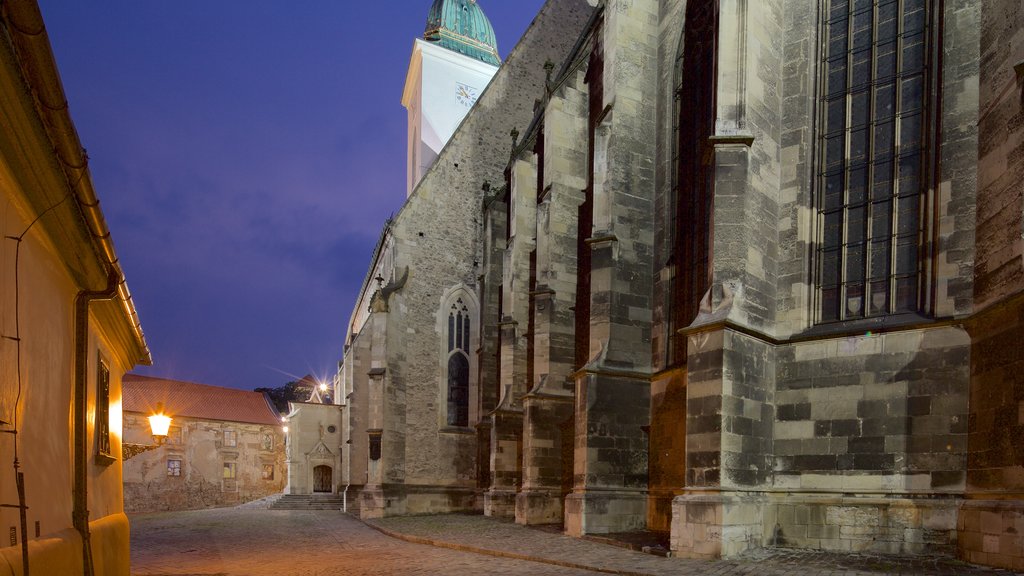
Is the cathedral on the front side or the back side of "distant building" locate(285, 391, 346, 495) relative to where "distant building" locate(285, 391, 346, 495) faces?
on the front side

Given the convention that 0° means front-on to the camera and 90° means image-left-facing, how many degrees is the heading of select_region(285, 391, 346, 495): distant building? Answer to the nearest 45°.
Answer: approximately 0°

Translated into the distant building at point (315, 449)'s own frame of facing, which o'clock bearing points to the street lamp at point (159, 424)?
The street lamp is roughly at 12 o'clock from the distant building.
